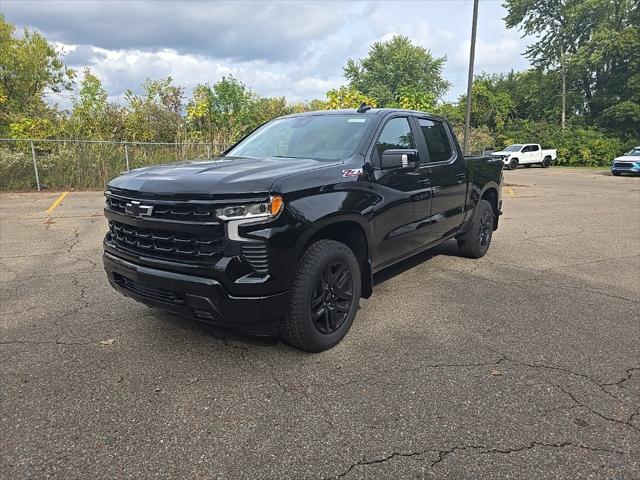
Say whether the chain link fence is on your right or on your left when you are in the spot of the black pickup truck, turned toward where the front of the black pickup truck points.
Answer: on your right

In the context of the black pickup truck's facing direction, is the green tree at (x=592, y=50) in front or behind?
behind

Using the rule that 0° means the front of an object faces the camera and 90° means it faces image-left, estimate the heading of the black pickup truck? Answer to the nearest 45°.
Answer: approximately 45°

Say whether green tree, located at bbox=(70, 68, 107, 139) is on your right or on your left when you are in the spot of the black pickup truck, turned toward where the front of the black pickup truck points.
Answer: on your right

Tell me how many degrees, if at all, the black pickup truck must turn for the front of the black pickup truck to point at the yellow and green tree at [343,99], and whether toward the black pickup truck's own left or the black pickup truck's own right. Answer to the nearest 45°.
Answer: approximately 135° to the black pickup truck's own right

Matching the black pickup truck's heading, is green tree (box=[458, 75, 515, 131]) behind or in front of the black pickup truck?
behind

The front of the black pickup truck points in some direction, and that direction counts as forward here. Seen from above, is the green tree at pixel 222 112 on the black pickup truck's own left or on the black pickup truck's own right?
on the black pickup truck's own right

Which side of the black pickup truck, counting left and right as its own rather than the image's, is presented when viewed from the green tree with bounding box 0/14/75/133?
right

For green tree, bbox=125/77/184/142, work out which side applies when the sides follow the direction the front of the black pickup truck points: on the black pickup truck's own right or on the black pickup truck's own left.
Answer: on the black pickup truck's own right
